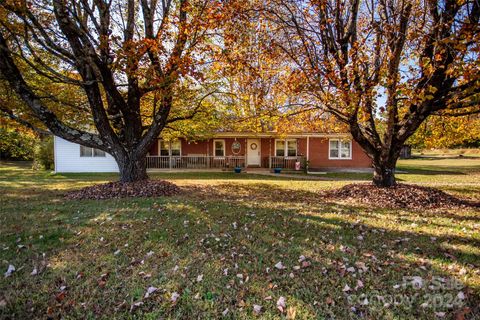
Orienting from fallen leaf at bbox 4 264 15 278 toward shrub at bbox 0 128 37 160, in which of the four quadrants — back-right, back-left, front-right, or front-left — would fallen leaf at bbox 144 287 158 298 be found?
back-right

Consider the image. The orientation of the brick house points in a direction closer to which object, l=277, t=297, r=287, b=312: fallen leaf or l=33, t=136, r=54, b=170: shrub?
the fallen leaf

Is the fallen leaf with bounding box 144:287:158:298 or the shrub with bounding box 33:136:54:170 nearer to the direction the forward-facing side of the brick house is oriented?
the fallen leaf

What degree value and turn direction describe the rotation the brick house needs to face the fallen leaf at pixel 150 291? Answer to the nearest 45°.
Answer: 0° — it already faces it

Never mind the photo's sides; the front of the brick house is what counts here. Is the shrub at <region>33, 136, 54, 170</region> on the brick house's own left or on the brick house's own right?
on the brick house's own right

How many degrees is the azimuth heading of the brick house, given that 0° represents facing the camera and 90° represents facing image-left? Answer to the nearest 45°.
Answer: approximately 0°

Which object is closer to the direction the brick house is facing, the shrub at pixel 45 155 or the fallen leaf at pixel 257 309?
the fallen leaf

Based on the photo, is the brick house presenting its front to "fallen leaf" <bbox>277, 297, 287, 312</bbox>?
yes

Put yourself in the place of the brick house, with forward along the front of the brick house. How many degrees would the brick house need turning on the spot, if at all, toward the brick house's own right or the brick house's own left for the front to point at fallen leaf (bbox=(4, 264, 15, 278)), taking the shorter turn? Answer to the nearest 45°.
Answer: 0° — it already faces it

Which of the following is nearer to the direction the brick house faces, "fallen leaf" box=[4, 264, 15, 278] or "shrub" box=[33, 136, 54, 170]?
the fallen leaf
